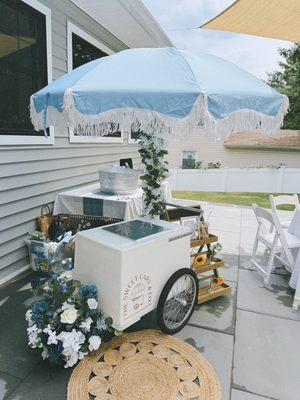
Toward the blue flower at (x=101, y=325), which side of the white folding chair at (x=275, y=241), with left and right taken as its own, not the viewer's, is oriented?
back

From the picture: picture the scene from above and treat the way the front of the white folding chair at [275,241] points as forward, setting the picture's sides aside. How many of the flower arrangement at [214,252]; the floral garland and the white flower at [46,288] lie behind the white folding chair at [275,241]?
3

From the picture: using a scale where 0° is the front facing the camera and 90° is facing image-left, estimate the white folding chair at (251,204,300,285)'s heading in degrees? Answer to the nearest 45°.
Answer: approximately 225°

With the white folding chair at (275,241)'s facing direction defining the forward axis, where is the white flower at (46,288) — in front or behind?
behind

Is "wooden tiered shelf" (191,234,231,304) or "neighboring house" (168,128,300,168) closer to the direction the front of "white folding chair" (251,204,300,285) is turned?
the neighboring house

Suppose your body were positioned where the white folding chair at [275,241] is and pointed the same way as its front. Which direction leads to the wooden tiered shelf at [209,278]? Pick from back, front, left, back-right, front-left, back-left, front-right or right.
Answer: back

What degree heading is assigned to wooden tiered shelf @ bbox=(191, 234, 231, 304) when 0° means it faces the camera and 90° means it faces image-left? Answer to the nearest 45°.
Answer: approximately 315°

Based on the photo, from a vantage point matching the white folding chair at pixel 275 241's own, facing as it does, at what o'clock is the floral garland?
The floral garland is roughly at 6 o'clock from the white folding chair.
